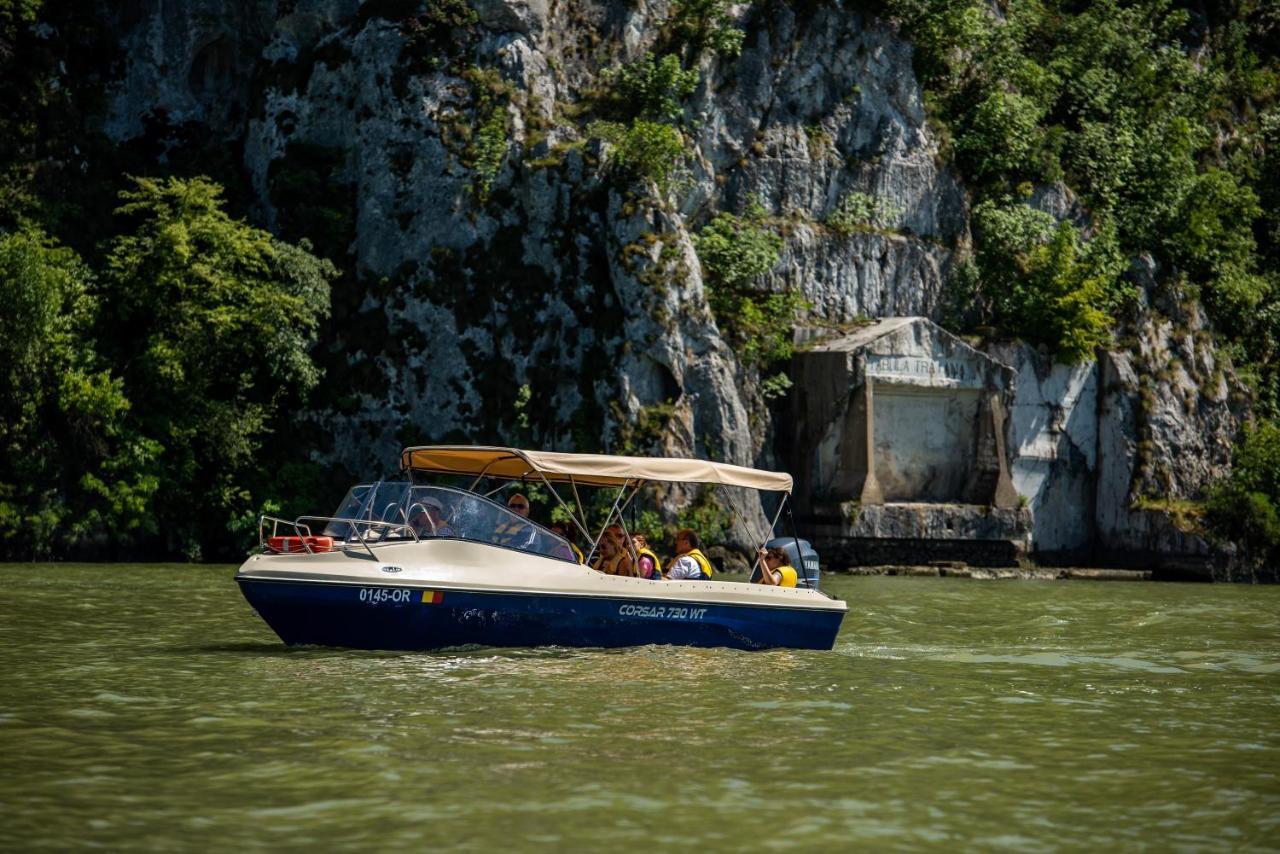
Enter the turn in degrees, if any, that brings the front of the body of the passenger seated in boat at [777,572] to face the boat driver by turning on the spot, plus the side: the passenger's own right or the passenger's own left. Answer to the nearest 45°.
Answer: approximately 45° to the passenger's own left

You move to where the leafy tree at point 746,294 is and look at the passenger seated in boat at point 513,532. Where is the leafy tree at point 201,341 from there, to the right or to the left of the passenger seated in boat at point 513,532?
right

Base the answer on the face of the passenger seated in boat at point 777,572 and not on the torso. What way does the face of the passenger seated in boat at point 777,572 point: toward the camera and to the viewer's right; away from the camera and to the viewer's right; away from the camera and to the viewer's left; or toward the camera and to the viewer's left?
toward the camera and to the viewer's left

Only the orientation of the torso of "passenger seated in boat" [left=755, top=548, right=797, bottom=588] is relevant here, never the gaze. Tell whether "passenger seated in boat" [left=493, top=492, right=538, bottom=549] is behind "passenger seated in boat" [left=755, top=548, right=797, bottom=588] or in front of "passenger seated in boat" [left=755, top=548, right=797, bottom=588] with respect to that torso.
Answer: in front

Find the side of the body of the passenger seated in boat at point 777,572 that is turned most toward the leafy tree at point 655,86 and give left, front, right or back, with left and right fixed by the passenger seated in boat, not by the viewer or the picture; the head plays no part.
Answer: right

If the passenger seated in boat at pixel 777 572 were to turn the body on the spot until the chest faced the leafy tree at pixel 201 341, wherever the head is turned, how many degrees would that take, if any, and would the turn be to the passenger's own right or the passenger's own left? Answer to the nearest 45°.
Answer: approximately 45° to the passenger's own right

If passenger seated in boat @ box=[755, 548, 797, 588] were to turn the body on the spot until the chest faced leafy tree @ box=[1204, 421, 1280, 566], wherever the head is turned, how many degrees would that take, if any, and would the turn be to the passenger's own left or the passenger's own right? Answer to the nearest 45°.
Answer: approximately 135° to the passenger's own right

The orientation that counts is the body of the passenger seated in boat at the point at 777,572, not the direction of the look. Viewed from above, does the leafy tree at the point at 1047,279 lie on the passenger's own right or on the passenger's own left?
on the passenger's own right

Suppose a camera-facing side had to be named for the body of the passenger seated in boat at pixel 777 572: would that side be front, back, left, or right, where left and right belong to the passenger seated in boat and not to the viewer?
left

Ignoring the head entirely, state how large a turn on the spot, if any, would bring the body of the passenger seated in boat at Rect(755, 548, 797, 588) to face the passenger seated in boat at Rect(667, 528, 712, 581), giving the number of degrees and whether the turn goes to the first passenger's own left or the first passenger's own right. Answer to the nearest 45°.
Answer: approximately 45° to the first passenger's own left

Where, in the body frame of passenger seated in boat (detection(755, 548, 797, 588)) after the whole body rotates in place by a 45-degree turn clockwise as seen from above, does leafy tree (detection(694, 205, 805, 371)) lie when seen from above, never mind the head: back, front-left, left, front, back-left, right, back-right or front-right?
front-right

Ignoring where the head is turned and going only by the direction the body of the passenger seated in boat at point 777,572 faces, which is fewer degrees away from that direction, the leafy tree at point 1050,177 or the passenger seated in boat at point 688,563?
the passenger seated in boat

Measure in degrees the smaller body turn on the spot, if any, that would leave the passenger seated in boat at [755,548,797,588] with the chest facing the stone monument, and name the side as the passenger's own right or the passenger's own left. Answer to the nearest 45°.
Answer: approximately 90° to the passenger's own right

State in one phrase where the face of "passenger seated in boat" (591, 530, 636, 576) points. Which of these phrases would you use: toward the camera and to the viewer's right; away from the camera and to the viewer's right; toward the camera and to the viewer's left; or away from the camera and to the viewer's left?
toward the camera and to the viewer's left

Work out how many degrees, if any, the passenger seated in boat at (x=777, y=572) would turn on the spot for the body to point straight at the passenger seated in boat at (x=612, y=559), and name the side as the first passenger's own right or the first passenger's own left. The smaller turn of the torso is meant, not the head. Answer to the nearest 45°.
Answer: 0° — they already face them
